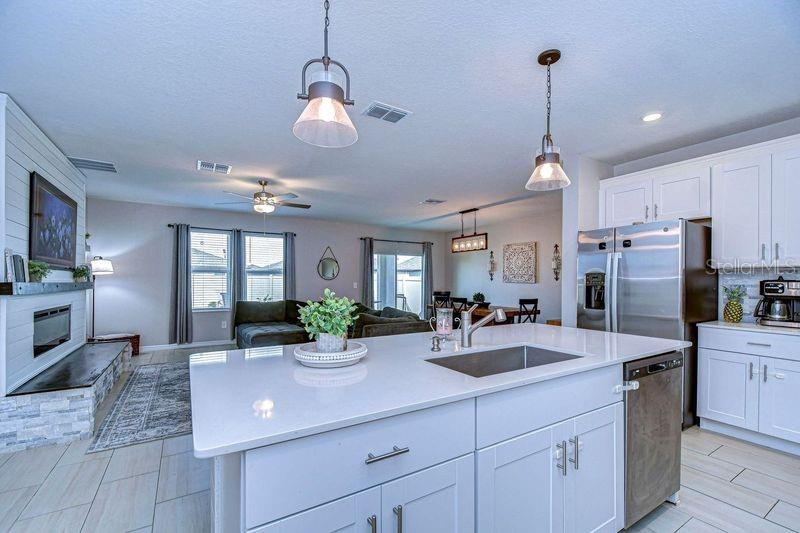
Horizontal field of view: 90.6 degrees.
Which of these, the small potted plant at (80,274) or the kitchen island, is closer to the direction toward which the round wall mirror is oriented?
the kitchen island

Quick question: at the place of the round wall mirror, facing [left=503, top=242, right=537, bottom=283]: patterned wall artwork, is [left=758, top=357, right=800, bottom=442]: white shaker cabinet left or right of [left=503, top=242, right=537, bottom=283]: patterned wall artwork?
right

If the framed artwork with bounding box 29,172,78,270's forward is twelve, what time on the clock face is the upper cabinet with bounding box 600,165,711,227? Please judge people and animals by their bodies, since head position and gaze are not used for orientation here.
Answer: The upper cabinet is roughly at 12 o'clock from the framed artwork.

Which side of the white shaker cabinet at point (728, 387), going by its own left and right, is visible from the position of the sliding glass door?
right

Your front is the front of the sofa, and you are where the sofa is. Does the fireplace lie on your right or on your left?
on your right

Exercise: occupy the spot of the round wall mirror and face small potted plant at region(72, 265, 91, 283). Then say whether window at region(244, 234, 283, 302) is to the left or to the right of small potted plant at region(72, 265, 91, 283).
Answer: right

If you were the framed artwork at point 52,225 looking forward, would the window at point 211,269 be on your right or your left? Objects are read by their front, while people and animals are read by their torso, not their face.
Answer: on your left

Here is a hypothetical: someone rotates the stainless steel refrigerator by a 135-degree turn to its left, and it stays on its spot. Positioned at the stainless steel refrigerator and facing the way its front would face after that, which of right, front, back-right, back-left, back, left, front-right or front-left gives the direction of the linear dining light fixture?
back-left

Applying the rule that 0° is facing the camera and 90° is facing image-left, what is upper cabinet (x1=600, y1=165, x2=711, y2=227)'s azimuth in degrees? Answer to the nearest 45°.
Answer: approximately 45°

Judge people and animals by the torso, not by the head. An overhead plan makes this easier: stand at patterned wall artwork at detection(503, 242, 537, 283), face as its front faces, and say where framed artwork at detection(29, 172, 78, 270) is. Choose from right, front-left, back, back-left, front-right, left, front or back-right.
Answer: front

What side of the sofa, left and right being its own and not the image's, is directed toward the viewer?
front

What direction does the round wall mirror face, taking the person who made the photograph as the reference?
facing the viewer

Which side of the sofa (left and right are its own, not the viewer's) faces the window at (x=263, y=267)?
back

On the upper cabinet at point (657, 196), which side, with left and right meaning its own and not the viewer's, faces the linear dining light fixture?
right

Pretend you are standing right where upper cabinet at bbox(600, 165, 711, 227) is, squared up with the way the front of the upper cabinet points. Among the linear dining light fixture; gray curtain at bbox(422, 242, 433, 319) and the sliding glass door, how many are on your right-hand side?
3
